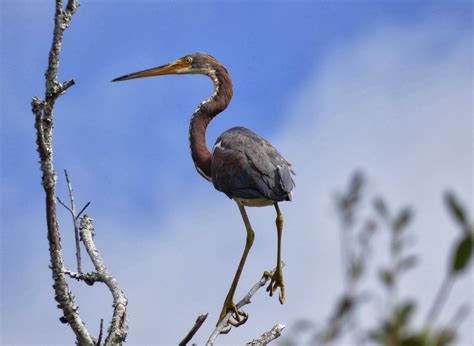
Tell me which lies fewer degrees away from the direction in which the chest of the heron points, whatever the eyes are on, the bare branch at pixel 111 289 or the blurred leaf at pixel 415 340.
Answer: the bare branch

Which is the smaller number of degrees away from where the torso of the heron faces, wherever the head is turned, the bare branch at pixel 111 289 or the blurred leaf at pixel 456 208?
the bare branch

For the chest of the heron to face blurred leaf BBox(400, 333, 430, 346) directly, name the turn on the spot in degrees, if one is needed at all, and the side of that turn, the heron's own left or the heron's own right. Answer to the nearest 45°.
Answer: approximately 90° to the heron's own left

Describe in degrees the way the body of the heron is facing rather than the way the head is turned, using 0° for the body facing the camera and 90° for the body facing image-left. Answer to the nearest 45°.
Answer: approximately 90°

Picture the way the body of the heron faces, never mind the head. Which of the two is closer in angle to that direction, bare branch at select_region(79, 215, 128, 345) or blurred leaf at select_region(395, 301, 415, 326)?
the bare branch

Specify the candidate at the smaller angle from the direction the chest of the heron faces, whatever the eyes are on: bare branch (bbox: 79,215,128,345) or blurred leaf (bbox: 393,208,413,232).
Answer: the bare branch

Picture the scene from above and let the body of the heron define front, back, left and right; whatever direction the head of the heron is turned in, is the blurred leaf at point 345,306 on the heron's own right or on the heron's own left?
on the heron's own left
